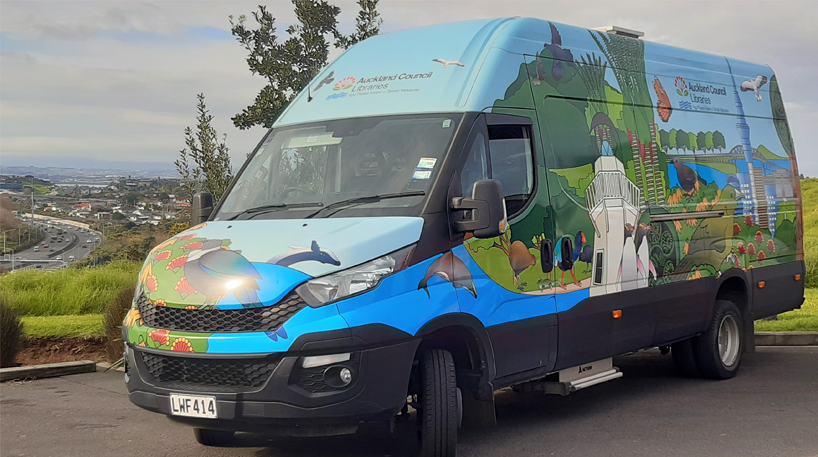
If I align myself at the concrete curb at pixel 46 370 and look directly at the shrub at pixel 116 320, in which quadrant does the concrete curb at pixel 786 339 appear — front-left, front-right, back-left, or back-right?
front-right

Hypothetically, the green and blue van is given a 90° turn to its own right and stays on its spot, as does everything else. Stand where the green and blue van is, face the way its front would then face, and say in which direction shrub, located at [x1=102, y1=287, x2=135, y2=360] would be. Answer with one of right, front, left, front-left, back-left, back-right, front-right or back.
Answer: front

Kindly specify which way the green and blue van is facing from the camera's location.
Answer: facing the viewer and to the left of the viewer

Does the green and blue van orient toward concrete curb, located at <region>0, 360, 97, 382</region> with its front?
no

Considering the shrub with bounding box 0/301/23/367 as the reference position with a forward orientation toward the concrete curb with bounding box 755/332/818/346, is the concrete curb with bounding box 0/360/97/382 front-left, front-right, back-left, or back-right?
front-right

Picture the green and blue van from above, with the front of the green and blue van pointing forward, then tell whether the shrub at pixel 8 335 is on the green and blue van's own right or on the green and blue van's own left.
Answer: on the green and blue van's own right

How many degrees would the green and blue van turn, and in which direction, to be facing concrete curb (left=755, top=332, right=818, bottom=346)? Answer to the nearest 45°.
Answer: approximately 180°
